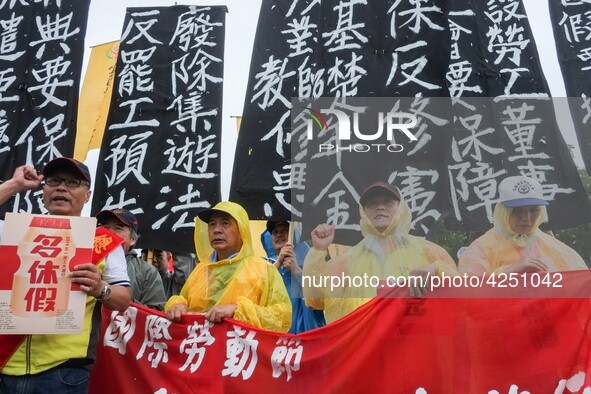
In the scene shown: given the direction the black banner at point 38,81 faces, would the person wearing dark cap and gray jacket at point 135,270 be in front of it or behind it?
in front

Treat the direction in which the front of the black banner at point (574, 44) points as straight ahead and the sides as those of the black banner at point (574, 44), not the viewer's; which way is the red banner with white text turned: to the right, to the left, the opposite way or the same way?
the same way

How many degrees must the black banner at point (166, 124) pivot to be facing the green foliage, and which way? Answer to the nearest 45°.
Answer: approximately 90° to its left

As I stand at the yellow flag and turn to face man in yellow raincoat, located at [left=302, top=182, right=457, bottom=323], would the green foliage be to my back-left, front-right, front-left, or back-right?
front-left

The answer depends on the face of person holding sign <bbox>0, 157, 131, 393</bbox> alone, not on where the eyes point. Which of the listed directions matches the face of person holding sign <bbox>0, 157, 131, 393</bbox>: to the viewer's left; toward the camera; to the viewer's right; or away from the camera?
toward the camera

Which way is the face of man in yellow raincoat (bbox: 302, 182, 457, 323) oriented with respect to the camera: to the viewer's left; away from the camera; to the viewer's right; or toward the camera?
toward the camera

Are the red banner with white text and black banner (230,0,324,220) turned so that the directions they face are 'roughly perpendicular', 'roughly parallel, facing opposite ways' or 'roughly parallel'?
roughly parallel

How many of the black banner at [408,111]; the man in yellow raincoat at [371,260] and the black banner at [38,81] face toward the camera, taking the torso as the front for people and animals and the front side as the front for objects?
3

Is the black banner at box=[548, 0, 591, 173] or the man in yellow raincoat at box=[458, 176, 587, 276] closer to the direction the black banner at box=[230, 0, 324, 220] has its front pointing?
the man in yellow raincoat

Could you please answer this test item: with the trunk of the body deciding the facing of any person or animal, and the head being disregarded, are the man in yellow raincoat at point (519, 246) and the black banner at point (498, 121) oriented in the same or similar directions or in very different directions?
same or similar directions

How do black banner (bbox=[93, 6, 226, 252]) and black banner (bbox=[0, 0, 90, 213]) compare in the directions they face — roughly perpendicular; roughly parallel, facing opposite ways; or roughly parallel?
roughly parallel

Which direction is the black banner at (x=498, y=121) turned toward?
toward the camera

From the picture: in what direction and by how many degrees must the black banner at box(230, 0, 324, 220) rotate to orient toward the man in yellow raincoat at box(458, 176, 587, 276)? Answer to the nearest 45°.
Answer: approximately 45° to its left

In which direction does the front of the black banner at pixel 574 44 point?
toward the camera

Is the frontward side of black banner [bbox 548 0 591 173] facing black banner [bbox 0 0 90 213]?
no

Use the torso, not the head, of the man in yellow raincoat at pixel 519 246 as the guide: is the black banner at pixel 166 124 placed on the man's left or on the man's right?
on the man's right

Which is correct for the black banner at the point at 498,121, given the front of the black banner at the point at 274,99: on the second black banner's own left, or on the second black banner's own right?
on the second black banner's own left
